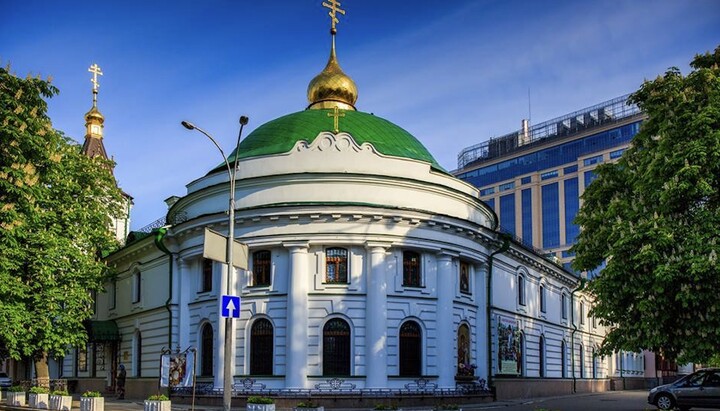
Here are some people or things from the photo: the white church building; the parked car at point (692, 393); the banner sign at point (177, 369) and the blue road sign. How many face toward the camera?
3

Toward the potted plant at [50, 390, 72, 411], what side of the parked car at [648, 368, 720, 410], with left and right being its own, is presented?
front

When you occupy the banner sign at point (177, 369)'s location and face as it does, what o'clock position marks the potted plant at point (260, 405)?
The potted plant is roughly at 10 o'clock from the banner sign.

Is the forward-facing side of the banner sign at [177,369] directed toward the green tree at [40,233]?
no

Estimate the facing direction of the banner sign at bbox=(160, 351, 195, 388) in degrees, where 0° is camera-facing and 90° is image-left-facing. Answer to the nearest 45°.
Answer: approximately 0°

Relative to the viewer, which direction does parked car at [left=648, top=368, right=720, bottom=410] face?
to the viewer's left

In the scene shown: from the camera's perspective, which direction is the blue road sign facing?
toward the camera

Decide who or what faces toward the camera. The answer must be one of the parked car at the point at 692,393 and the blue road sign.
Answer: the blue road sign

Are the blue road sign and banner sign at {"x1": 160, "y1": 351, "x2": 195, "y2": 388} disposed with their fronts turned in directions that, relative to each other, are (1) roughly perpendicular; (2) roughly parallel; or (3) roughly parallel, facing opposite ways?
roughly parallel

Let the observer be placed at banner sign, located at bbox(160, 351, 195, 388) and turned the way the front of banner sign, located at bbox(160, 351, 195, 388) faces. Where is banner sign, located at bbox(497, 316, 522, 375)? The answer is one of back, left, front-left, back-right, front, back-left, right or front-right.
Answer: back-left

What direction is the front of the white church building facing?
toward the camera
